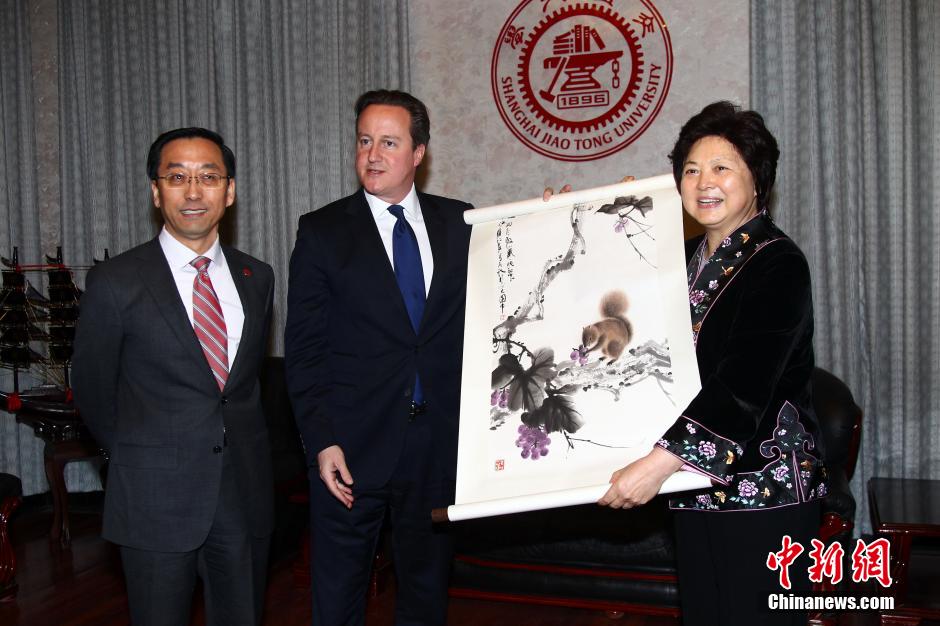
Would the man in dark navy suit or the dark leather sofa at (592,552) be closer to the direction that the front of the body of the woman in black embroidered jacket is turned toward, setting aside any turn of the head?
the man in dark navy suit

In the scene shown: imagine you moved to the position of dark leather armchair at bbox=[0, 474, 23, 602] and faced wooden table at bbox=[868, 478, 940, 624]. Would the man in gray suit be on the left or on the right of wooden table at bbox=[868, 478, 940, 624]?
right

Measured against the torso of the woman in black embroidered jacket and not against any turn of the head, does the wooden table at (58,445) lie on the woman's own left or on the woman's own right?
on the woman's own right

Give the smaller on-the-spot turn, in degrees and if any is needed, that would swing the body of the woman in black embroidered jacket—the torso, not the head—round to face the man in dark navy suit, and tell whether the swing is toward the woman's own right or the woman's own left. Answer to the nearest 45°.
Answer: approximately 45° to the woman's own right

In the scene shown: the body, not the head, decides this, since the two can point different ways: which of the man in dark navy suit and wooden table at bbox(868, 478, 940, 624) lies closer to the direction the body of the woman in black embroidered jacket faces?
the man in dark navy suit

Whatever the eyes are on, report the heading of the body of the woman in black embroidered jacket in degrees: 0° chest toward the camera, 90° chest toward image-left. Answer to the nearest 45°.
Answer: approximately 45°

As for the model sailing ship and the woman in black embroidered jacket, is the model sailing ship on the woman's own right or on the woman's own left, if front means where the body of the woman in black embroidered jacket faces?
on the woman's own right

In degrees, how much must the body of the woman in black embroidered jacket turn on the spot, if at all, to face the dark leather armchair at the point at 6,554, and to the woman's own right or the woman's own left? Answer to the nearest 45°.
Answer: approximately 45° to the woman's own right
